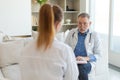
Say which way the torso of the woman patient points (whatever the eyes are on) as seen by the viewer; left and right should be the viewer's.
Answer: facing away from the viewer and to the right of the viewer

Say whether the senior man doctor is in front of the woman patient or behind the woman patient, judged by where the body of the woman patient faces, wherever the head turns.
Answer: in front

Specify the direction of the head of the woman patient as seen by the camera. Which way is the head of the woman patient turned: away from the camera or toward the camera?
away from the camera
